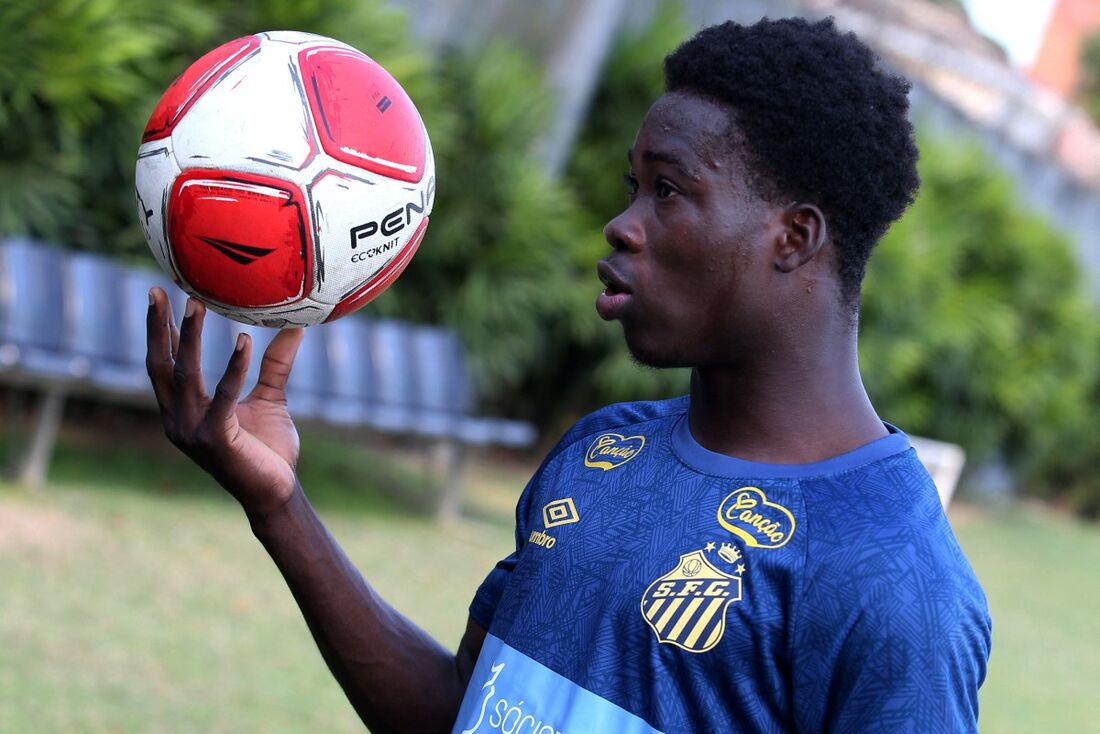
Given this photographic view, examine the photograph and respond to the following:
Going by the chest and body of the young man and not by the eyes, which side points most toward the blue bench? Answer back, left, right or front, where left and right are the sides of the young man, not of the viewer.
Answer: right

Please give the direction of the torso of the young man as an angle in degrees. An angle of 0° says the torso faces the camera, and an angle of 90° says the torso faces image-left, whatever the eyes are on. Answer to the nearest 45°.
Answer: approximately 45°

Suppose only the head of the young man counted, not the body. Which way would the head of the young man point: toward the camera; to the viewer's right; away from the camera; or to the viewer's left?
to the viewer's left
